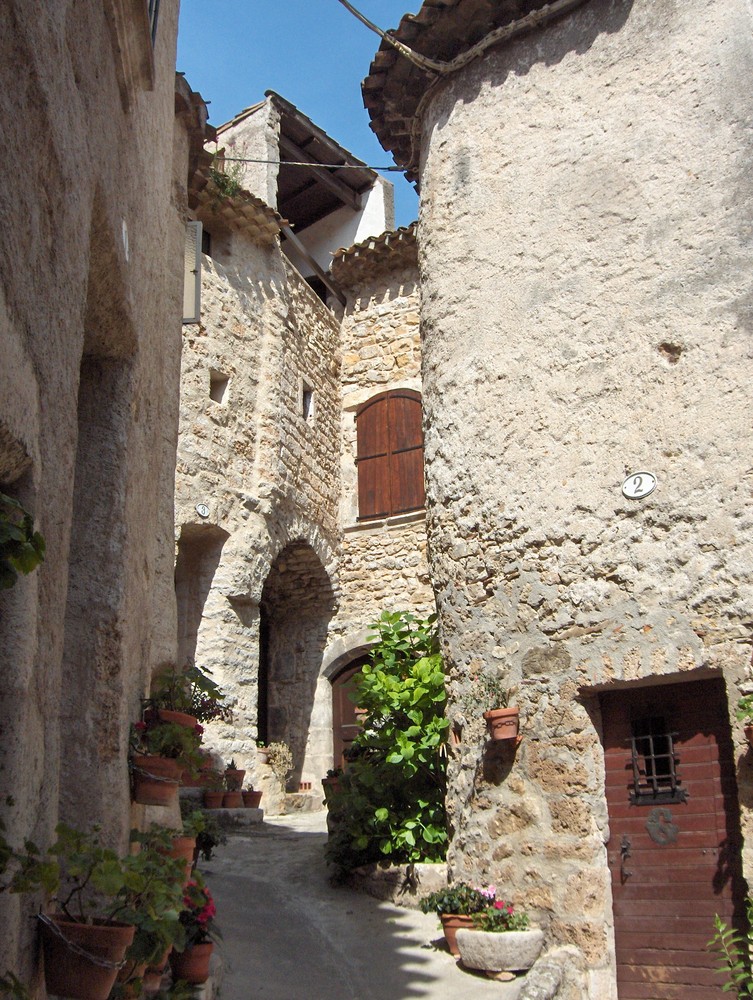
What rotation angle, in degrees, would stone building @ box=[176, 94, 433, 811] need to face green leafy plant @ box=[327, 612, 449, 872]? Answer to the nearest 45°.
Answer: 0° — it already faces it

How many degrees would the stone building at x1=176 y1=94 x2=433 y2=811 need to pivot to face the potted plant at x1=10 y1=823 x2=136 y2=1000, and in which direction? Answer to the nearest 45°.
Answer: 0° — it already faces it

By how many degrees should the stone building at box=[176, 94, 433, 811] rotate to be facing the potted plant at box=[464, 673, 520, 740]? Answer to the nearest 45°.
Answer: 0° — it already faces it

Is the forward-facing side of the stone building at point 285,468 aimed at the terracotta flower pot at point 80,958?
yes

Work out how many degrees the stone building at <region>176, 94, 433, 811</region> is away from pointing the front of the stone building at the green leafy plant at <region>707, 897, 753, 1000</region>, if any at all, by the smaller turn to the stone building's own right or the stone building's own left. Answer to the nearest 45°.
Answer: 0° — it already faces it

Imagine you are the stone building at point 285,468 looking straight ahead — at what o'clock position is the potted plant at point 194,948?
The potted plant is roughly at 12 o'clock from the stone building.

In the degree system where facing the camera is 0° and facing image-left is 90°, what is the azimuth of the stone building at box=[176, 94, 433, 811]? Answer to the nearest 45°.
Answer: approximately 0°

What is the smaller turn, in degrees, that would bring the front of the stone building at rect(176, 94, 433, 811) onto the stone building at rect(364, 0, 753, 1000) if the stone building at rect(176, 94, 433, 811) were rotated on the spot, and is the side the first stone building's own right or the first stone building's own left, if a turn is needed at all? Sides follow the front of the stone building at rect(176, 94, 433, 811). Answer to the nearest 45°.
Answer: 0° — it already faces it
